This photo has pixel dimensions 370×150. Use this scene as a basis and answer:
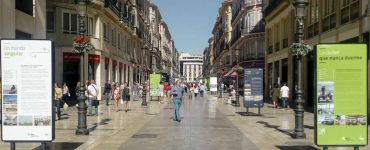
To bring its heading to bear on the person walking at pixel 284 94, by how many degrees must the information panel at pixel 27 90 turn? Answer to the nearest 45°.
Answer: approximately 135° to its left

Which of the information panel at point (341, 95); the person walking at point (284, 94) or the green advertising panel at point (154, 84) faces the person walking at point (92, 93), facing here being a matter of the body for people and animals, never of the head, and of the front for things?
the green advertising panel

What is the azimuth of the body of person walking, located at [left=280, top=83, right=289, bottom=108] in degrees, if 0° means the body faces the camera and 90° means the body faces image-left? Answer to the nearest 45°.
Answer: approximately 180°

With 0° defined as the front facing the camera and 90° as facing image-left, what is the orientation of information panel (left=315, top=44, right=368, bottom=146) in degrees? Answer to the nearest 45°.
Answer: approximately 0°

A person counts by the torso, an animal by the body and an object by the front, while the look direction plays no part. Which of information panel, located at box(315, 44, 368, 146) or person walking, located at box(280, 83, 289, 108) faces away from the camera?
the person walking

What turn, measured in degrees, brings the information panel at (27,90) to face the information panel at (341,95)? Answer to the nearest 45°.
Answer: approximately 90° to its left
